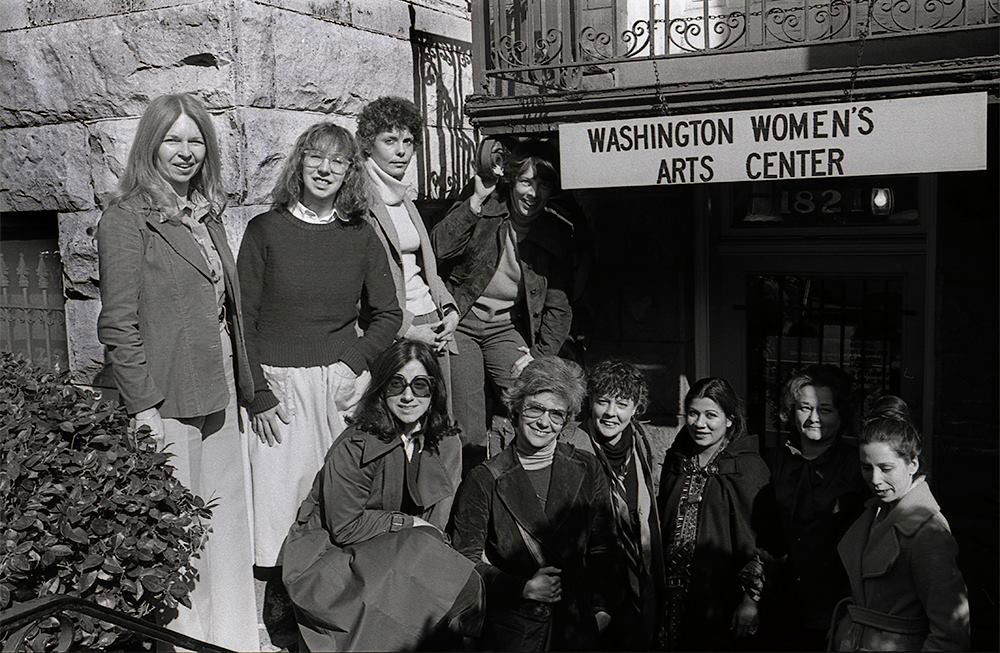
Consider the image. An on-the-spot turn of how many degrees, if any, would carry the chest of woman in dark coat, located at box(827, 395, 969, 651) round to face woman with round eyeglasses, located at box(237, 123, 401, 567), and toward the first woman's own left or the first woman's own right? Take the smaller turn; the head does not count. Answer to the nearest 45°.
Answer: approximately 45° to the first woman's own right

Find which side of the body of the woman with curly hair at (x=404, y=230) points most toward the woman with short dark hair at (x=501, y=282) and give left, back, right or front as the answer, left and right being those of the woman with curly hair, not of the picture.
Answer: left

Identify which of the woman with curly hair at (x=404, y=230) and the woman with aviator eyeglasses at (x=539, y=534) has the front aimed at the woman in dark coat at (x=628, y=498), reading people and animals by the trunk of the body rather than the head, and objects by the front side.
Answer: the woman with curly hair

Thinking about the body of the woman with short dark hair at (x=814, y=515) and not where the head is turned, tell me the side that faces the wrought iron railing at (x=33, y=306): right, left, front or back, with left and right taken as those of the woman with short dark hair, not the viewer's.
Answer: right

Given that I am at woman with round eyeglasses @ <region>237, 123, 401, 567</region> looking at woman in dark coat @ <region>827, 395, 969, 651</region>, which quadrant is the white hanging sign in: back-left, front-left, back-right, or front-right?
front-left

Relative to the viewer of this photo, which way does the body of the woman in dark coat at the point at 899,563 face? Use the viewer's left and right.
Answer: facing the viewer and to the left of the viewer

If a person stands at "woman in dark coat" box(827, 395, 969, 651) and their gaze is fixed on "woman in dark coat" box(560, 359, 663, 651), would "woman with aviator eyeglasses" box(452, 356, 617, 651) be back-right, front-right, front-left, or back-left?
front-left

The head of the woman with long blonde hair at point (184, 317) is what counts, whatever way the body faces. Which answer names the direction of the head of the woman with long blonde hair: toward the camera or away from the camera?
toward the camera

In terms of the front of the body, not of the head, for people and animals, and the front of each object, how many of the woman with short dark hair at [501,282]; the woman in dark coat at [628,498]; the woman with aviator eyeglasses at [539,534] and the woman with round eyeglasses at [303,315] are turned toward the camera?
4

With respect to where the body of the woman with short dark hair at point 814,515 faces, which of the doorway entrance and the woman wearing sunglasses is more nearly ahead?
the woman wearing sunglasses

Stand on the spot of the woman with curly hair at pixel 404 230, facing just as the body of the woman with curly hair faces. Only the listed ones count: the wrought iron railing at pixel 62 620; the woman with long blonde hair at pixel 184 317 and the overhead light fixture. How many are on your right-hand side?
2

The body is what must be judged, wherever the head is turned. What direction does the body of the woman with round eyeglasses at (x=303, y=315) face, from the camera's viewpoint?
toward the camera

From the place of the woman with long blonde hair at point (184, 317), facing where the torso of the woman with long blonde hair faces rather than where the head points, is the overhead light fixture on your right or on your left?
on your left

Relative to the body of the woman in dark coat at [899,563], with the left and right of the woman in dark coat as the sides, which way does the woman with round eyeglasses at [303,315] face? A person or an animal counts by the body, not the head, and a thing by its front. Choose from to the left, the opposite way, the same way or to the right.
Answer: to the left

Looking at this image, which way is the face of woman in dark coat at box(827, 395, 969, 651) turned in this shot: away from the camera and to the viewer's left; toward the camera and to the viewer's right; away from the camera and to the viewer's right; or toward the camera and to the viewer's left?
toward the camera and to the viewer's left

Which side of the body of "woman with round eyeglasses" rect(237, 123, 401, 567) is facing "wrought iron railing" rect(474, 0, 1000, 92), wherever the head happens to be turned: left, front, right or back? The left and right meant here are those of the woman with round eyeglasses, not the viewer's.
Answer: left

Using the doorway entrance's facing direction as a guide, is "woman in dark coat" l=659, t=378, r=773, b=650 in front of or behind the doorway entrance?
in front

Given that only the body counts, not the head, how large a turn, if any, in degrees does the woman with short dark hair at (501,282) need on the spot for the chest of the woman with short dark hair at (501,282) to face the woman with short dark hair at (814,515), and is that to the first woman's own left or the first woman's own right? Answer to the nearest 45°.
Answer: approximately 45° to the first woman's own left

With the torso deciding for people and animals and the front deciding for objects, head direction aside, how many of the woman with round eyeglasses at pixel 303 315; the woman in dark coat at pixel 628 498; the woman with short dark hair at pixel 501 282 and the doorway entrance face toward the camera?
4
